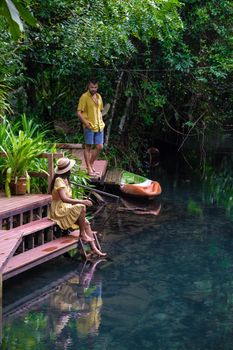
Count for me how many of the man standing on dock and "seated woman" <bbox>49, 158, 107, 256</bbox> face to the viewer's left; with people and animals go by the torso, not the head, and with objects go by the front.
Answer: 0

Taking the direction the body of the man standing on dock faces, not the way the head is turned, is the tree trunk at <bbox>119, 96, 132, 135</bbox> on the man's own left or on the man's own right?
on the man's own left

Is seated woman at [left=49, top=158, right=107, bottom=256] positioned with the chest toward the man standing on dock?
no

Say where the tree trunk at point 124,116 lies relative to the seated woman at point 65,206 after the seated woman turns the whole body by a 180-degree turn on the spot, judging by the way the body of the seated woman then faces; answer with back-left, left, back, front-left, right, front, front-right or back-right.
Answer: right

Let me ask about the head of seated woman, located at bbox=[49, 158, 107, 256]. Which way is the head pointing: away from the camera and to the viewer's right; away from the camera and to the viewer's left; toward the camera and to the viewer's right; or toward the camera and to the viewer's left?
away from the camera and to the viewer's right

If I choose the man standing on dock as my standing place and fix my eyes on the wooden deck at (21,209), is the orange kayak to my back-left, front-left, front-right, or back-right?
back-left

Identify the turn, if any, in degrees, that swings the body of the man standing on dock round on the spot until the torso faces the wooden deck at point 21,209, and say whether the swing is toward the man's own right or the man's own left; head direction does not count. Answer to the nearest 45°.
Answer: approximately 45° to the man's own right

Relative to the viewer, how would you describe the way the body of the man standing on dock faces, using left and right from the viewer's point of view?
facing the viewer and to the right of the viewer

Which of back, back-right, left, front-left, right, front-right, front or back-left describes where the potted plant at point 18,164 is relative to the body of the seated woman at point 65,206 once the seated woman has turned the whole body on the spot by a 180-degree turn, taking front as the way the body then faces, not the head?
front-right

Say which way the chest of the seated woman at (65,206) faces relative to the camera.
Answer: to the viewer's right

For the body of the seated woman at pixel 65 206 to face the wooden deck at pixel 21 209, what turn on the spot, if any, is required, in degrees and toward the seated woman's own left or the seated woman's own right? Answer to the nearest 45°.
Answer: approximately 180°
